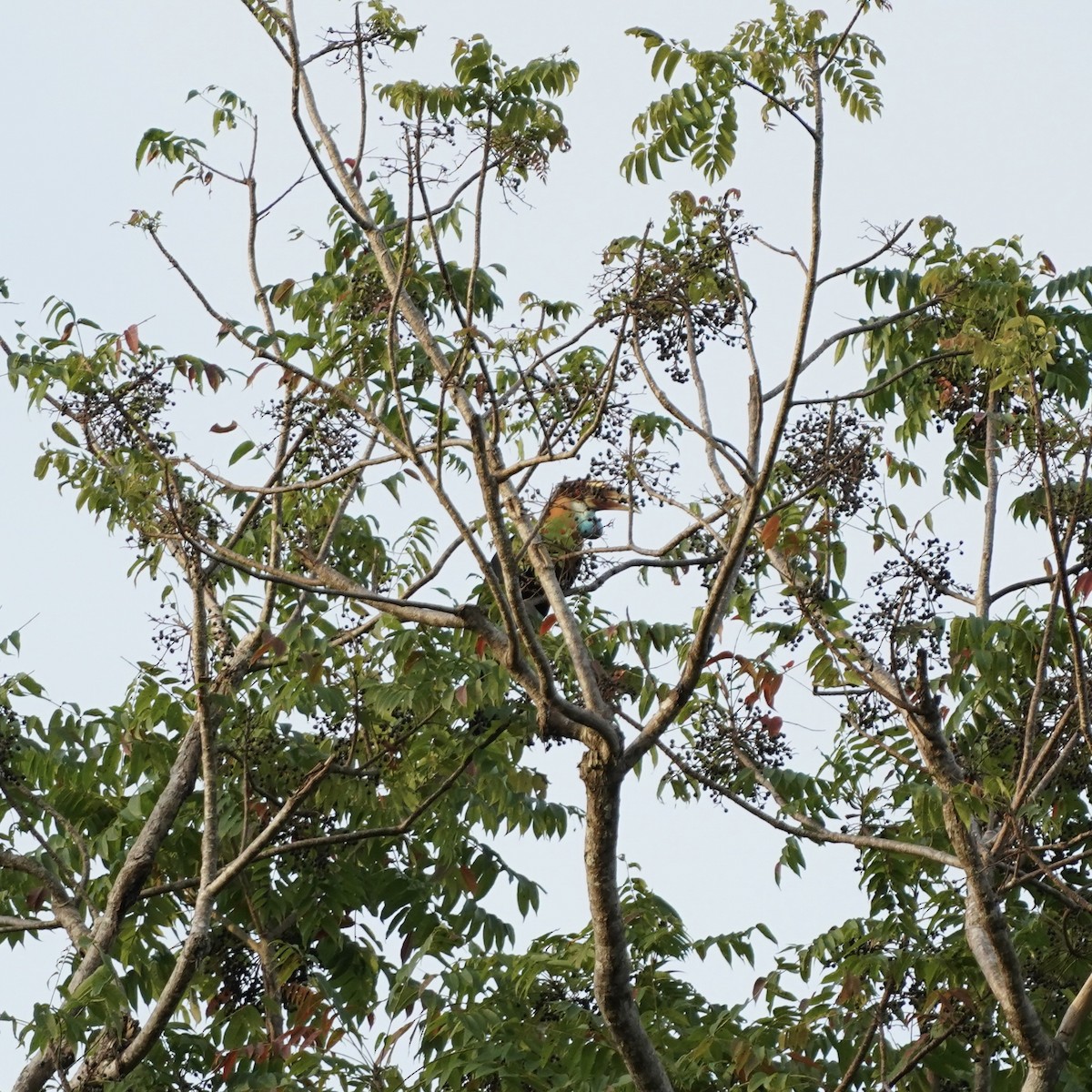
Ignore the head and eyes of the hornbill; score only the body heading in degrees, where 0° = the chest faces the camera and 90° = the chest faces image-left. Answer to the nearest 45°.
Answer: approximately 270°
